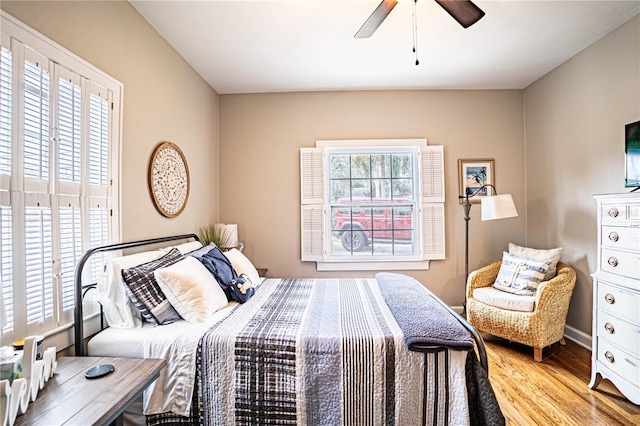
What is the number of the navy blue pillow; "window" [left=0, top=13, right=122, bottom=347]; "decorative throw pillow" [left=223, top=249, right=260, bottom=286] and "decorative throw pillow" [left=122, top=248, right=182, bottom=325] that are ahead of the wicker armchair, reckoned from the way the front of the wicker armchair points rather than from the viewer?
4

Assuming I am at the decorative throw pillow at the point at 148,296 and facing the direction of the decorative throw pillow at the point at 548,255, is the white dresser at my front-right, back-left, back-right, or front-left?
front-right

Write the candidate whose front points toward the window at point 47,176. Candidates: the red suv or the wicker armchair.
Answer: the wicker armchair

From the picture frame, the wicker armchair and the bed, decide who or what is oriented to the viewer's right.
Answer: the bed

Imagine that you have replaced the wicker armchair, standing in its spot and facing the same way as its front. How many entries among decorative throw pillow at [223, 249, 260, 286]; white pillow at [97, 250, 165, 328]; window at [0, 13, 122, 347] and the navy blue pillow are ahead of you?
4

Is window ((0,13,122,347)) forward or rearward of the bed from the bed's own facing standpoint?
rearward

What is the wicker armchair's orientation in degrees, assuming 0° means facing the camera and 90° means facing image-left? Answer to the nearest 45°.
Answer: approximately 45°

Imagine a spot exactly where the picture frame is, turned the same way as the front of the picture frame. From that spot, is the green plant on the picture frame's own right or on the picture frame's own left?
on the picture frame's own right

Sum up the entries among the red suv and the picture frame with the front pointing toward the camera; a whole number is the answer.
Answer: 1

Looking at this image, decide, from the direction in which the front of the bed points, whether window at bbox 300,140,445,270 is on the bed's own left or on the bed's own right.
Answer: on the bed's own left

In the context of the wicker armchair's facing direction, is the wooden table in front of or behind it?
in front

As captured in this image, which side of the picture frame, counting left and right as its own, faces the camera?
front

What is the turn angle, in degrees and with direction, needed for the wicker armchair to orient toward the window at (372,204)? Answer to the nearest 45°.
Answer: approximately 45° to its right

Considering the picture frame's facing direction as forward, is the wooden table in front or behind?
in front

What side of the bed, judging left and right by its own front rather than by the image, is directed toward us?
right

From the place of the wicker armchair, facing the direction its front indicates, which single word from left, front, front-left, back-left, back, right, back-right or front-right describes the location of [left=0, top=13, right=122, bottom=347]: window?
front
